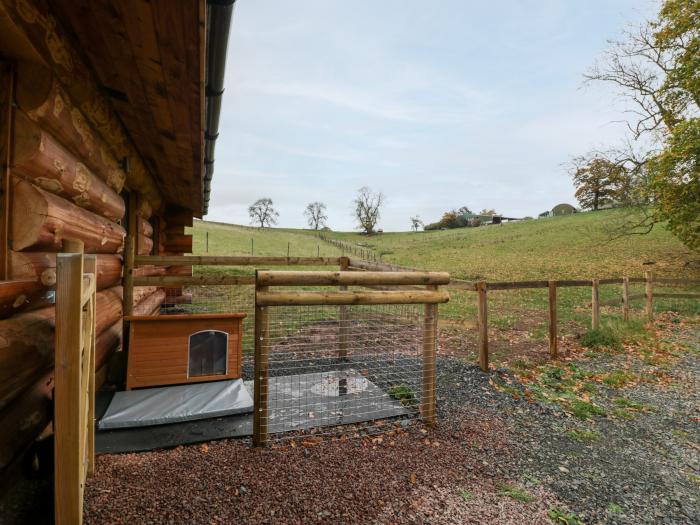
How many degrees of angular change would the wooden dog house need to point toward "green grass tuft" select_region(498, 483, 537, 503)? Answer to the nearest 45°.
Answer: approximately 45° to its left

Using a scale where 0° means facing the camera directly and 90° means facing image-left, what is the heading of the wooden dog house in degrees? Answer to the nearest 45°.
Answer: approximately 0°
